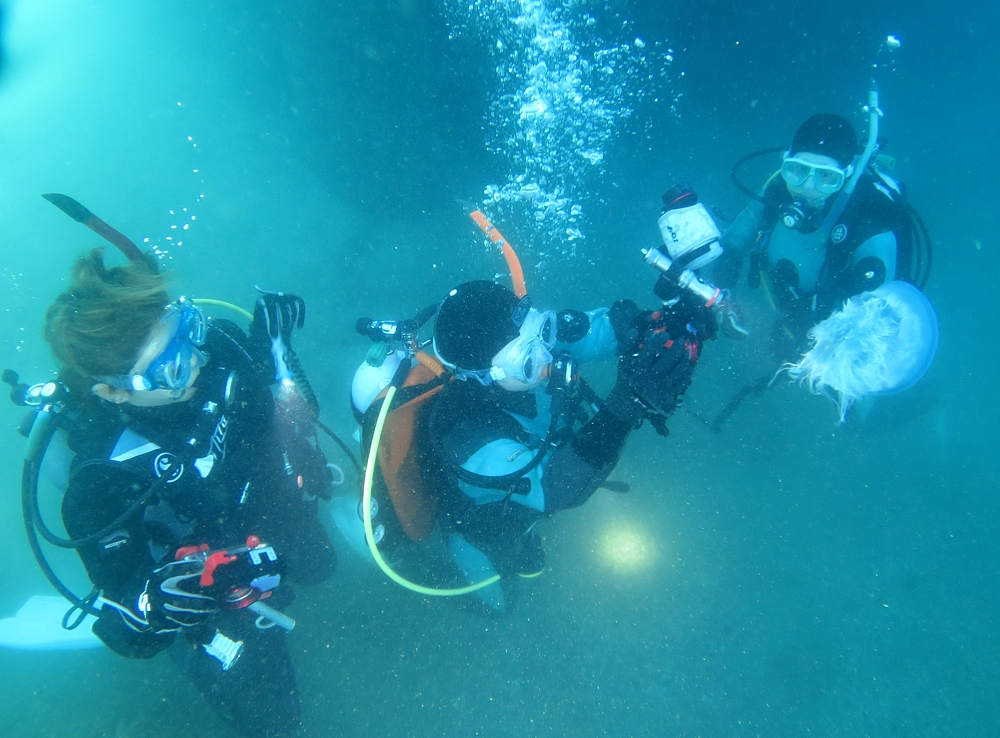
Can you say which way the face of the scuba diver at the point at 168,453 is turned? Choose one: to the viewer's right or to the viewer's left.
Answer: to the viewer's right

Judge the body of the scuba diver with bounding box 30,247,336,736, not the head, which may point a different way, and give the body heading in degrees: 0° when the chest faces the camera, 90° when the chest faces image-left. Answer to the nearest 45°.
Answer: approximately 315°

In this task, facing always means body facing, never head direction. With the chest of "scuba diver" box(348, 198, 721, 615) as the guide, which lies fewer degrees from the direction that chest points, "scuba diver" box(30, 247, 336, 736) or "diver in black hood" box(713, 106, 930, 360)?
the diver in black hood

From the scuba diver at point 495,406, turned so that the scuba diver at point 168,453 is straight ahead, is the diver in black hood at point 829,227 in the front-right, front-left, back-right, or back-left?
back-right

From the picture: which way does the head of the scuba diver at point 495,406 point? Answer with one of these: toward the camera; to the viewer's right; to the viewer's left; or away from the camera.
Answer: to the viewer's right

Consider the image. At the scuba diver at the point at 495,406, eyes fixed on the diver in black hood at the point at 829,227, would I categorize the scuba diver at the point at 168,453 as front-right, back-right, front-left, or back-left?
back-left
